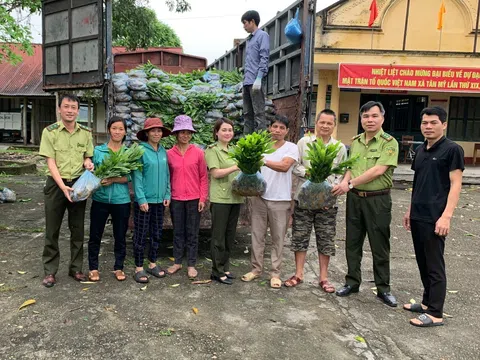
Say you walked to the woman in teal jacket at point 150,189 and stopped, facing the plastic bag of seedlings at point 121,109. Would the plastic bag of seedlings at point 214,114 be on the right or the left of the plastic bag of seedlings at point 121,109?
right

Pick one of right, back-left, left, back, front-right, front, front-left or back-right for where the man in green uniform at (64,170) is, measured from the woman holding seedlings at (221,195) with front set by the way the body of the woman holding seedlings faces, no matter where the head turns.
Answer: back-right

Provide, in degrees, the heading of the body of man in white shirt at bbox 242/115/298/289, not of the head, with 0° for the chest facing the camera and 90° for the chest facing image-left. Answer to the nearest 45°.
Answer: approximately 45°

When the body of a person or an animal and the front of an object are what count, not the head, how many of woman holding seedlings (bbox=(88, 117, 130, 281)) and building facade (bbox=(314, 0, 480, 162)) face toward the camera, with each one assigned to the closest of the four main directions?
2

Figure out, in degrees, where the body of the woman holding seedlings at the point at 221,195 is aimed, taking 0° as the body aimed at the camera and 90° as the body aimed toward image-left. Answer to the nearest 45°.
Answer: approximately 315°

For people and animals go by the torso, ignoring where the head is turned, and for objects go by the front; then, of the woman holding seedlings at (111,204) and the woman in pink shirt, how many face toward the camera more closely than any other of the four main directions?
2

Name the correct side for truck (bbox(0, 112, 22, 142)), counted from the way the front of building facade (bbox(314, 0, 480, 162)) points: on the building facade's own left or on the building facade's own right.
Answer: on the building facade's own right

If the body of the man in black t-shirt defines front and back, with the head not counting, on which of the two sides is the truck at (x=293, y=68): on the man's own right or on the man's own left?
on the man's own right

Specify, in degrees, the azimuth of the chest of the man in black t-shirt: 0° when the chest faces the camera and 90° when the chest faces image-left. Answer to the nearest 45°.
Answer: approximately 45°
